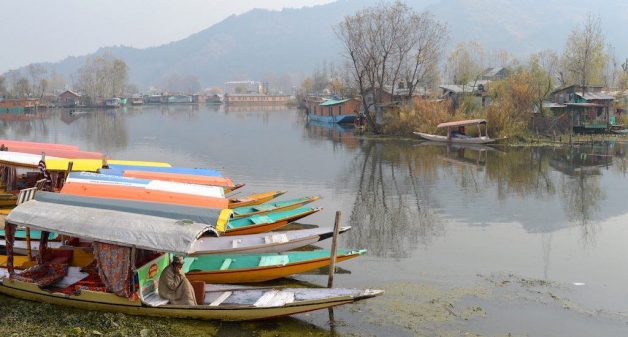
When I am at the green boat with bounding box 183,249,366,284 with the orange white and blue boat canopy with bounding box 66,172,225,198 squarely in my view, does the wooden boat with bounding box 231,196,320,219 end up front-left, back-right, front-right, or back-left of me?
front-right

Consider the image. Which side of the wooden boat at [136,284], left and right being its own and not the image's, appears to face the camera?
right

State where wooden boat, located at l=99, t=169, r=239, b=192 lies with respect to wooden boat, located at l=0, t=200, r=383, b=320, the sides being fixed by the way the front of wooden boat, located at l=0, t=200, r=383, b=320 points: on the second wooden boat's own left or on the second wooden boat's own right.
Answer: on the second wooden boat's own left

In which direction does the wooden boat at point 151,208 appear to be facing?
to the viewer's right

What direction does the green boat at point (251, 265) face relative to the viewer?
to the viewer's right

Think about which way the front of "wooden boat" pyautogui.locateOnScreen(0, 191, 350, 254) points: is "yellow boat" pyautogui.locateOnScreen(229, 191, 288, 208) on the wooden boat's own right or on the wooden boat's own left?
on the wooden boat's own left

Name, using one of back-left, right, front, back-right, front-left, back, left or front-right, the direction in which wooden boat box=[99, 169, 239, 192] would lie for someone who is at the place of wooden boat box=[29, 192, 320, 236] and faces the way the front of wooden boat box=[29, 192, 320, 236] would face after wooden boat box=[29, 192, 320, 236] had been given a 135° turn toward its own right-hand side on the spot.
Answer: back-right

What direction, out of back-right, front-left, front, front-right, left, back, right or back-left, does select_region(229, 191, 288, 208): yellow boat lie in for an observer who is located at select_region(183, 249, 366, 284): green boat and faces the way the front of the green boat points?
left

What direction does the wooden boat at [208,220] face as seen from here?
to the viewer's right

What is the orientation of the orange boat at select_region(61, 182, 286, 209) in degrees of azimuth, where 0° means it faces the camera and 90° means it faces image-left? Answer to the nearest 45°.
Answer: approximately 270°

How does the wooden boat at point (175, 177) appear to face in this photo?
to the viewer's right

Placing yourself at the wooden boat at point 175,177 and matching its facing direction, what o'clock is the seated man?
The seated man is roughly at 3 o'clock from the wooden boat.

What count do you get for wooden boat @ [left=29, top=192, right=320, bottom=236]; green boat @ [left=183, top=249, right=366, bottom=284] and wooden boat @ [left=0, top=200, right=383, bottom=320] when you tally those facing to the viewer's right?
3

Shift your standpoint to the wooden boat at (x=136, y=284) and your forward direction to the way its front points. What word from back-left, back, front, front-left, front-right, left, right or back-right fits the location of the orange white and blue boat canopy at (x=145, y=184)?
left

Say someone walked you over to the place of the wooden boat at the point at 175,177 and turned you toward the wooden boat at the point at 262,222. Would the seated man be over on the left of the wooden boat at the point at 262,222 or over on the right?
right

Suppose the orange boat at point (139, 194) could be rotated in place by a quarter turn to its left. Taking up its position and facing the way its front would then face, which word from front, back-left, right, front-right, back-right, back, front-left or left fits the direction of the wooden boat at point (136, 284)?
back

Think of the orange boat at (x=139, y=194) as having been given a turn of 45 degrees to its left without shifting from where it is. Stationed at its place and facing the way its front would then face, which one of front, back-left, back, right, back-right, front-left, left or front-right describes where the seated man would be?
back-right
